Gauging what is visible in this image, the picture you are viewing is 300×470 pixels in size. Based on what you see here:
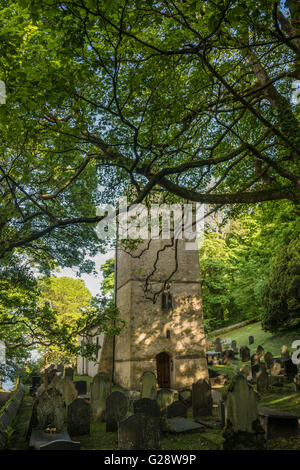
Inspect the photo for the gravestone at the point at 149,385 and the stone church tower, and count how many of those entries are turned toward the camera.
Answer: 2

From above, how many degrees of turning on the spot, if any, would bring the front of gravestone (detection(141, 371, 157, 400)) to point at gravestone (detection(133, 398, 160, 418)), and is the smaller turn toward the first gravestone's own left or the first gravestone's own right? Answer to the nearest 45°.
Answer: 0° — it already faces it

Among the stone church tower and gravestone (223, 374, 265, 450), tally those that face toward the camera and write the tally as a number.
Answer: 2

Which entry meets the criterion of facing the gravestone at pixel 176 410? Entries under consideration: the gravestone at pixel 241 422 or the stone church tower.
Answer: the stone church tower

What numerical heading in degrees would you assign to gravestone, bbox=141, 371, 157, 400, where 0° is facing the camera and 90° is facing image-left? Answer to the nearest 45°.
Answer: approximately 0°

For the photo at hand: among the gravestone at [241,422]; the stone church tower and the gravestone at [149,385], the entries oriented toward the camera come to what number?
3
